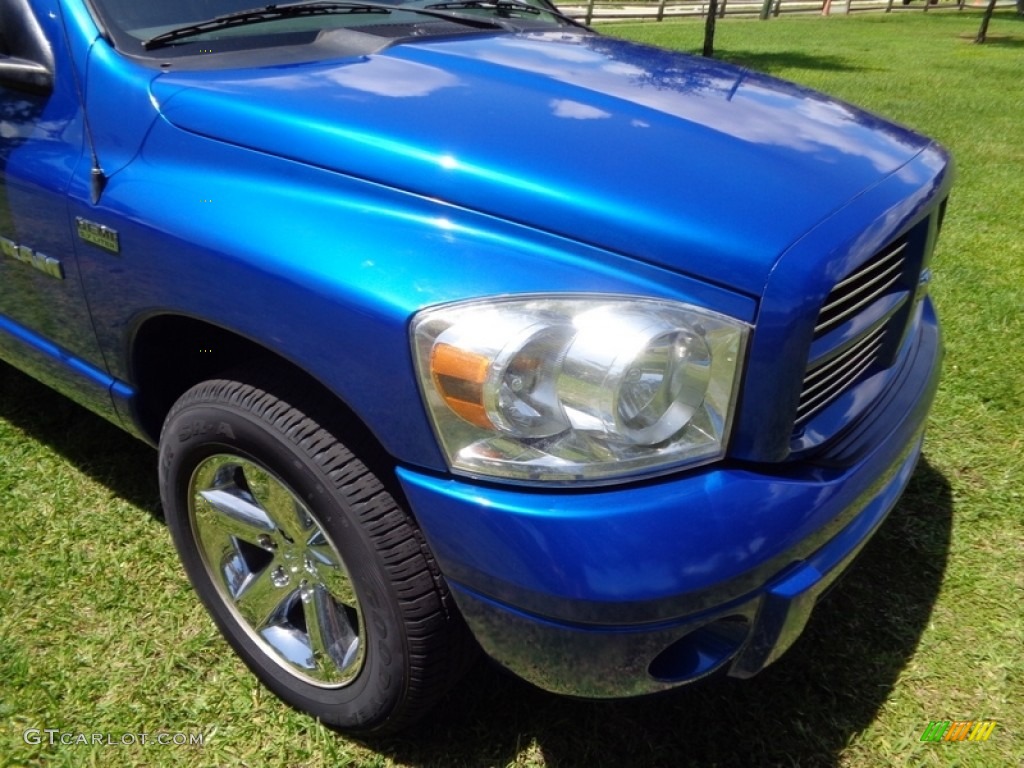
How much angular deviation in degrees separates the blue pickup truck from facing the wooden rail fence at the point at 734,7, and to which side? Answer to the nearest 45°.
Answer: approximately 135° to its left

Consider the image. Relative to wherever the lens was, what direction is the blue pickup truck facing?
facing the viewer and to the right of the viewer
